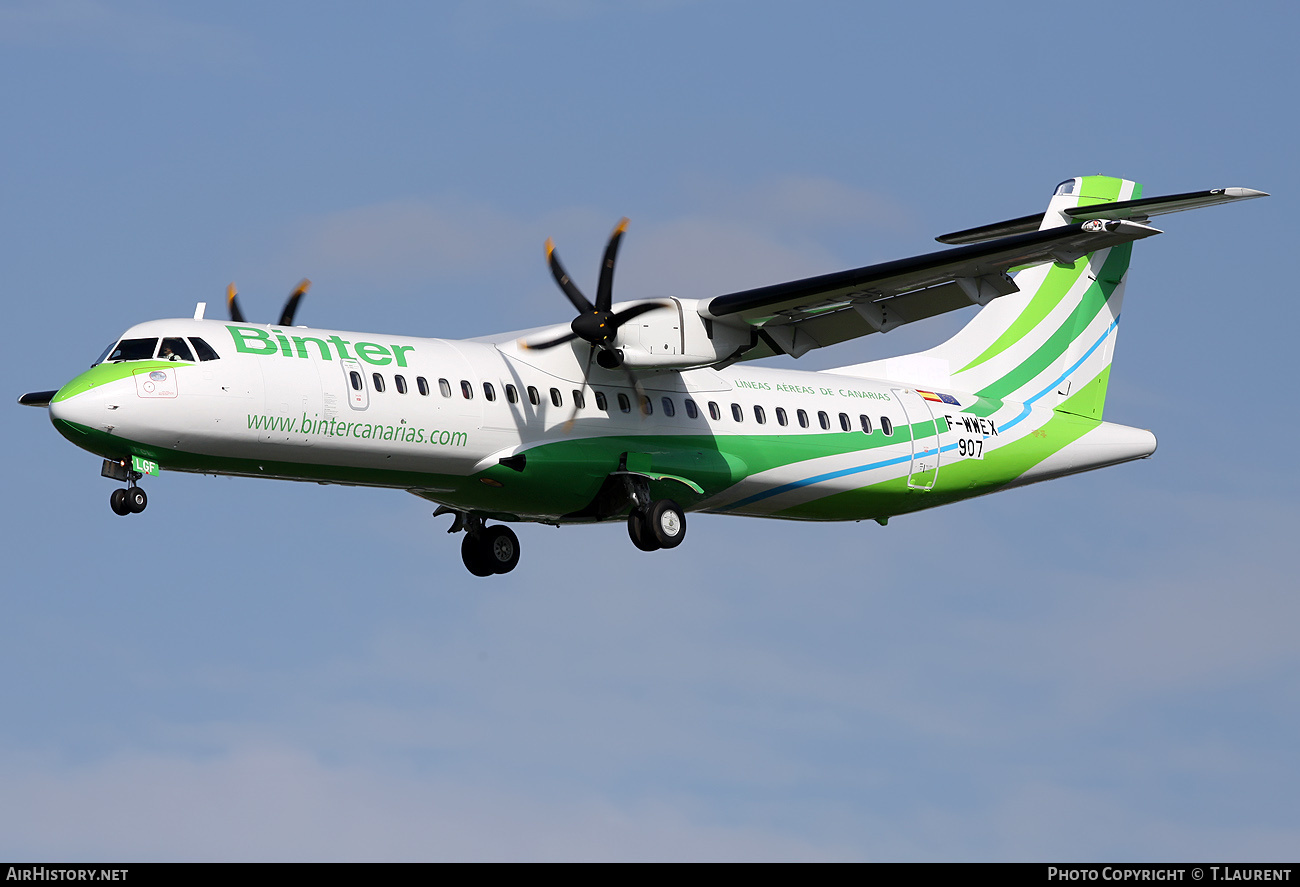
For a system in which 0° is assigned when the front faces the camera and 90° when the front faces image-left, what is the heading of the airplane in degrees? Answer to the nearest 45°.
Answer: approximately 45°
